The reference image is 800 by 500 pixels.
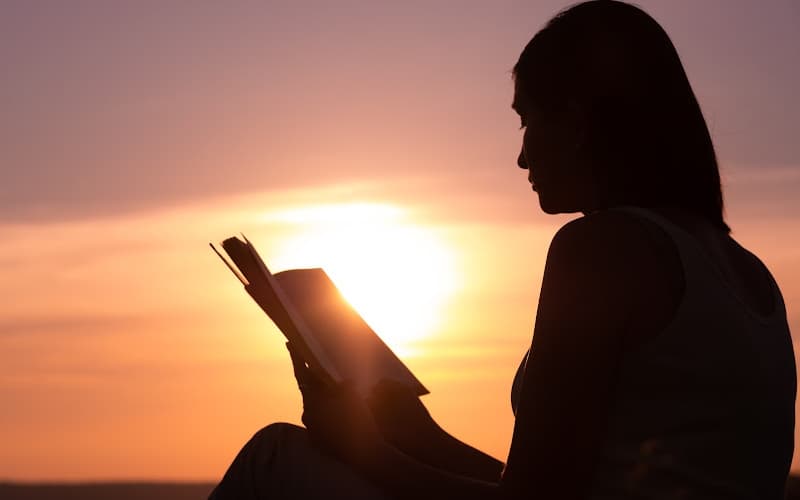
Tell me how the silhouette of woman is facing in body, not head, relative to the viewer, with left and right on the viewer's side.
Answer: facing away from the viewer and to the left of the viewer
